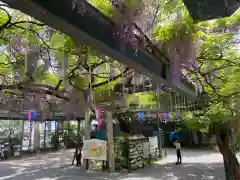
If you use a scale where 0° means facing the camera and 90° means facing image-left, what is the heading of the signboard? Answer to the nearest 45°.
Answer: approximately 0°
